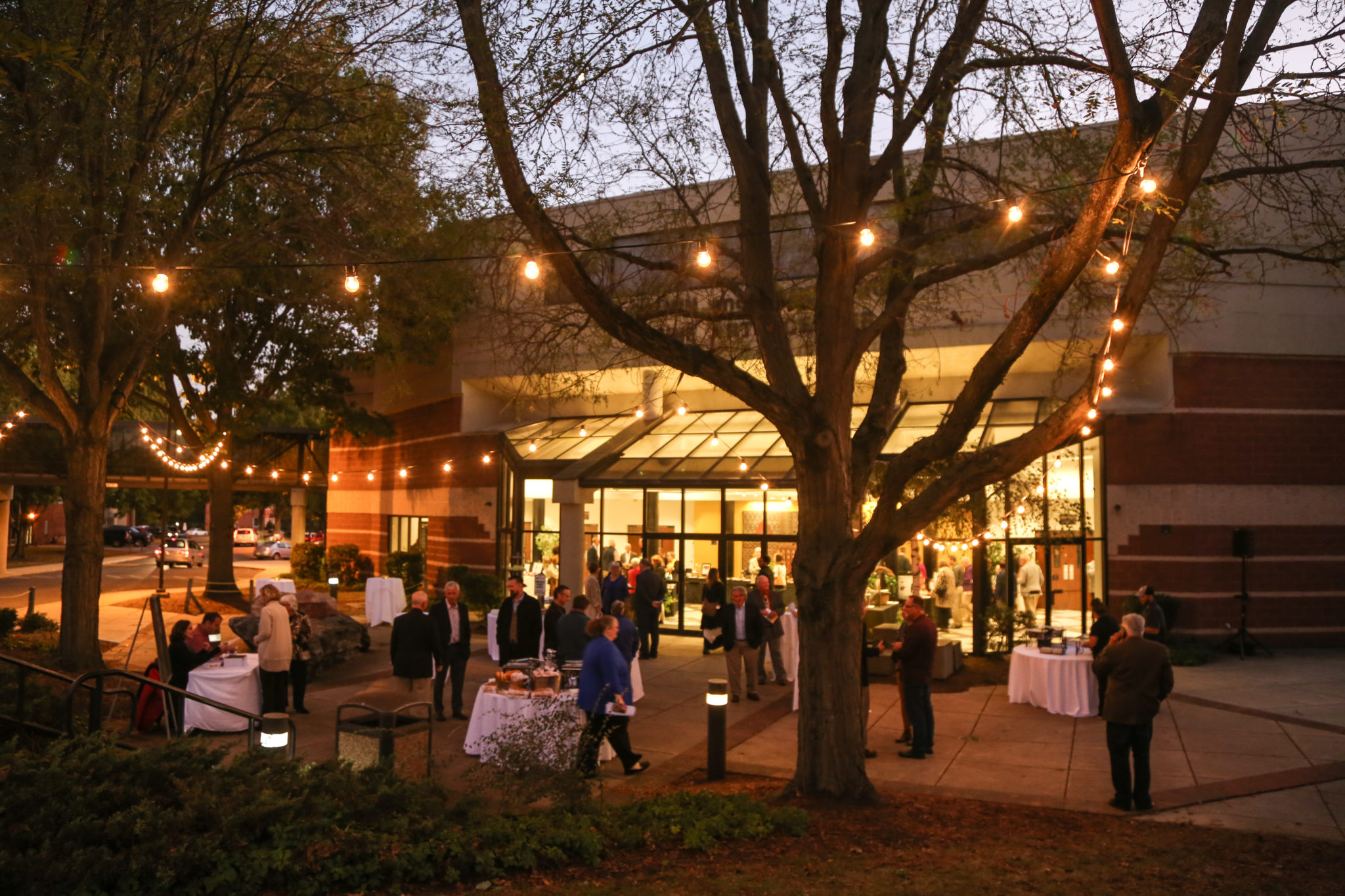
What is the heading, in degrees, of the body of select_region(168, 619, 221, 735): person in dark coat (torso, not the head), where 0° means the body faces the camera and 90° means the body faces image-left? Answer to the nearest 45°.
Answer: approximately 270°

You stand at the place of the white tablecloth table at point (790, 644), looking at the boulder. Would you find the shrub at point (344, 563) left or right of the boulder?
right

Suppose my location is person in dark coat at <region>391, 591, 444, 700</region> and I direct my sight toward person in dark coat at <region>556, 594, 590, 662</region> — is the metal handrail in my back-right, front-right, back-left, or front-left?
back-right

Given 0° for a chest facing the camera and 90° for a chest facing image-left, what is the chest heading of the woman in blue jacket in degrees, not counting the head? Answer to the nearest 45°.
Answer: approximately 270°

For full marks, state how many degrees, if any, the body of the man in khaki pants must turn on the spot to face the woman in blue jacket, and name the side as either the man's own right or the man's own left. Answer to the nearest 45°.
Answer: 0° — they already face them

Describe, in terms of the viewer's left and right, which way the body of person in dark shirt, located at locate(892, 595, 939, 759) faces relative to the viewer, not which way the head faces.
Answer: facing to the left of the viewer

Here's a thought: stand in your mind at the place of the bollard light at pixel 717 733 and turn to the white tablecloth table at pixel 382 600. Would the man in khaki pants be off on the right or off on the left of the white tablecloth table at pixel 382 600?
right

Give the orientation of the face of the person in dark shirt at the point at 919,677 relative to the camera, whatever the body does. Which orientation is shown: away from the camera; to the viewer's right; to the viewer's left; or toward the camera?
to the viewer's left

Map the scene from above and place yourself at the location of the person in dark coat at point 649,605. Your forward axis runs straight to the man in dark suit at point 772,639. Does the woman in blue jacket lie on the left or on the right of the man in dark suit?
right

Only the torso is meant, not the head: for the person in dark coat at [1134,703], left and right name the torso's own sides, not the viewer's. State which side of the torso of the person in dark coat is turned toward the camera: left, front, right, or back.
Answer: back

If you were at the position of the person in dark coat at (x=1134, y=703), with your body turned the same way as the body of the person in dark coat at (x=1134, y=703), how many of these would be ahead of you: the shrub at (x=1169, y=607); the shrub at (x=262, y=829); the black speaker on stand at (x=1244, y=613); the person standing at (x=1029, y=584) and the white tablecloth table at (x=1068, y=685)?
4
